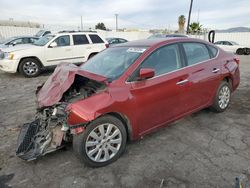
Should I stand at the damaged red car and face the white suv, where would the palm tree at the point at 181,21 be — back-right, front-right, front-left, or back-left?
front-right

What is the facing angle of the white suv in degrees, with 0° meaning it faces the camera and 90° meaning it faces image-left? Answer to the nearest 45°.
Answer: approximately 45°

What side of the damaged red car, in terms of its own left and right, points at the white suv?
right

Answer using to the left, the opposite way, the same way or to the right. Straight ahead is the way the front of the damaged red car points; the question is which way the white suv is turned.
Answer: the same way

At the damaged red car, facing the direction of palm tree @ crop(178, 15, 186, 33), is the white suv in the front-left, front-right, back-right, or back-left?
front-left

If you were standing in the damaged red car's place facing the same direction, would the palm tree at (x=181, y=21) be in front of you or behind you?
behind

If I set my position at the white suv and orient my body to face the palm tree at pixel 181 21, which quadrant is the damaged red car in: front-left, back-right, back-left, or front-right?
back-right

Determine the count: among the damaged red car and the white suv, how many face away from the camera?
0

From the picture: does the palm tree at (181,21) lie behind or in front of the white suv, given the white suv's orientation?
behind

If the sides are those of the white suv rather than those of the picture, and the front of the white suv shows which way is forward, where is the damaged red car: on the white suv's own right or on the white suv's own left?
on the white suv's own left
